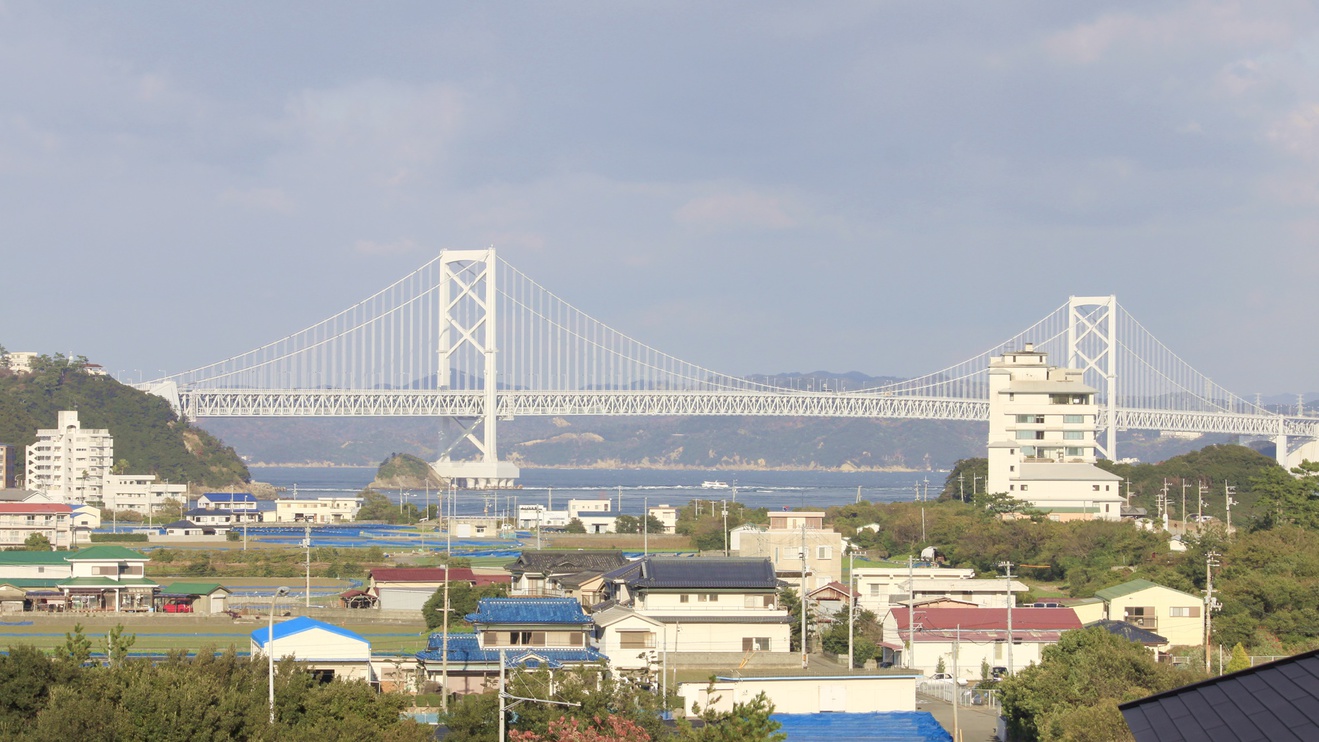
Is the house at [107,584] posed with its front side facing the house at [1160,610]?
no

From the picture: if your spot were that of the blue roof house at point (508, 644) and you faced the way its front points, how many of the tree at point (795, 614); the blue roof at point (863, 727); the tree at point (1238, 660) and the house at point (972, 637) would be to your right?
0

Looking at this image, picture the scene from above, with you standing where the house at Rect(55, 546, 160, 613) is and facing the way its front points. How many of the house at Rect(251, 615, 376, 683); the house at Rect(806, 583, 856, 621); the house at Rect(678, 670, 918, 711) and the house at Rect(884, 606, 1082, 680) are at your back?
0

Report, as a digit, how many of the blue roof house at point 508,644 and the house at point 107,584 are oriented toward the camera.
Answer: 2

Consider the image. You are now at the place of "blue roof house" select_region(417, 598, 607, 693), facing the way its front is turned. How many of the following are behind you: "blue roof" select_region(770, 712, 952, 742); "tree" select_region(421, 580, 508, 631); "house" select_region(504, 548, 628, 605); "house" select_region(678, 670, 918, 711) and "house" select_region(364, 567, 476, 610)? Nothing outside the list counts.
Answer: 3

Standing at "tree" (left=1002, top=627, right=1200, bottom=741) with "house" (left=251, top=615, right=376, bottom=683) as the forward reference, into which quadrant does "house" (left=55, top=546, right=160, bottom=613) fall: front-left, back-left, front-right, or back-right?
front-right

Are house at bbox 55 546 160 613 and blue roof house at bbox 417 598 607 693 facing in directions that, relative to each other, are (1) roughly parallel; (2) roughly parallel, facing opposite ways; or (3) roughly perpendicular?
roughly parallel

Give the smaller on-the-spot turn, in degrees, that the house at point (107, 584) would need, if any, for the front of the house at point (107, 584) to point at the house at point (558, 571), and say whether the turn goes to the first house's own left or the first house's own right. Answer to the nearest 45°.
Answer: approximately 45° to the first house's own left

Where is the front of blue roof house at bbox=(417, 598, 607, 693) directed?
toward the camera

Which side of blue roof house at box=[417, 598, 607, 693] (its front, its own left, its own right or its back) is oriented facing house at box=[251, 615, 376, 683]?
right

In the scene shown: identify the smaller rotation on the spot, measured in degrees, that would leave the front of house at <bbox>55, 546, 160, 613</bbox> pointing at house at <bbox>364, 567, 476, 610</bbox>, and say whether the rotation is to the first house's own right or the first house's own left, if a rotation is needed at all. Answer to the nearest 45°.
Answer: approximately 45° to the first house's own left

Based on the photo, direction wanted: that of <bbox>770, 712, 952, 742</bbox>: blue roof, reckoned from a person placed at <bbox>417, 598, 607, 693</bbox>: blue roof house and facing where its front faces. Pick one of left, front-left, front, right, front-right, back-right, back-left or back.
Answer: front-left

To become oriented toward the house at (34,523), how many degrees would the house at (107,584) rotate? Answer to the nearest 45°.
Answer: approximately 180°

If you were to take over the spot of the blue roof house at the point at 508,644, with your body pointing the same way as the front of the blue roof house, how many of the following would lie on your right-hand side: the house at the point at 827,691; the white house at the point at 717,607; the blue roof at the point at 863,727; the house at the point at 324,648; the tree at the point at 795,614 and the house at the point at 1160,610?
1

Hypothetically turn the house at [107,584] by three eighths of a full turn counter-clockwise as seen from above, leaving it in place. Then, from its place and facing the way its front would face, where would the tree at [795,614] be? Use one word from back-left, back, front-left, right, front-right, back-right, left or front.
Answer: right

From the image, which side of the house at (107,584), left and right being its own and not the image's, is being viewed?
front
